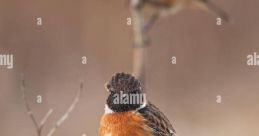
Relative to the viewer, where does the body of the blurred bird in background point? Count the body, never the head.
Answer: to the viewer's left

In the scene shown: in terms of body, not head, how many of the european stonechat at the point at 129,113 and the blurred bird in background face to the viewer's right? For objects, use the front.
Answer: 0
